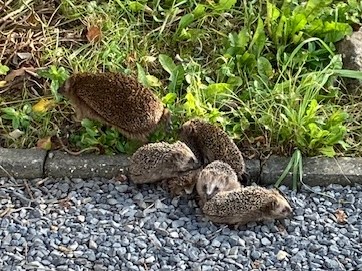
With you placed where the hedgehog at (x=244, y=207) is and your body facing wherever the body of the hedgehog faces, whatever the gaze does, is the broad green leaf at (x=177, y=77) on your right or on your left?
on your left

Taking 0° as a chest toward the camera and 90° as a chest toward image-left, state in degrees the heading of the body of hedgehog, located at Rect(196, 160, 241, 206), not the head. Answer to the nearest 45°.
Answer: approximately 45°

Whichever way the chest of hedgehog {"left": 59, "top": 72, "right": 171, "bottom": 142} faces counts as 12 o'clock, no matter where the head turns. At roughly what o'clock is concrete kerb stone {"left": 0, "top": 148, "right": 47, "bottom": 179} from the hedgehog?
The concrete kerb stone is roughly at 10 o'clock from the hedgehog.

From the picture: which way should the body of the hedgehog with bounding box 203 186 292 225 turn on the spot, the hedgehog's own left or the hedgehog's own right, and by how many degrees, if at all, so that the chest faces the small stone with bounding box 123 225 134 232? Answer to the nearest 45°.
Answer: approximately 180°

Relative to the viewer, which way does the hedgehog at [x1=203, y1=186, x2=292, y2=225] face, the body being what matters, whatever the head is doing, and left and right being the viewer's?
facing to the right of the viewer

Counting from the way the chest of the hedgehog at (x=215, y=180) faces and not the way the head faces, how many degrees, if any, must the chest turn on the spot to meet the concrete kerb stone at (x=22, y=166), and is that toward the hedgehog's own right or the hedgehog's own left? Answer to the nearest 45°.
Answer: approximately 45° to the hedgehog's own right

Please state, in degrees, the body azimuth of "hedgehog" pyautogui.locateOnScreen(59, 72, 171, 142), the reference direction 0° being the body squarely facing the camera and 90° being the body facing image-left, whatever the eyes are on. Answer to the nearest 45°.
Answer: approximately 135°

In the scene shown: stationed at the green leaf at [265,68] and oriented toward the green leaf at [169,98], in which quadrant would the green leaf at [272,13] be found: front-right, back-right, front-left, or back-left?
back-right
